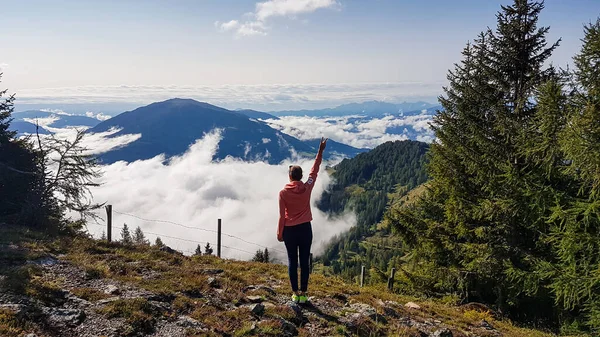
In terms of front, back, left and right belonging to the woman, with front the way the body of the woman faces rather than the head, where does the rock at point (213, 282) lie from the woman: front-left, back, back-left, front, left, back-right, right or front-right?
front-left

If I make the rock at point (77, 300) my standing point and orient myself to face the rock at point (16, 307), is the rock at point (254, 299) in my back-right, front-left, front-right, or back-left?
back-left

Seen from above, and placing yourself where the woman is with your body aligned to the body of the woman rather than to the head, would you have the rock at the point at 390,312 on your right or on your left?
on your right

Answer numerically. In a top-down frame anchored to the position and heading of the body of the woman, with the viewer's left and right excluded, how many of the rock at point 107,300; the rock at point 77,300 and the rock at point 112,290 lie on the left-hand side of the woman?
3

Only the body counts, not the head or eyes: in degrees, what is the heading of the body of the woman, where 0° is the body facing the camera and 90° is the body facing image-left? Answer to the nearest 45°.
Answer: approximately 180°

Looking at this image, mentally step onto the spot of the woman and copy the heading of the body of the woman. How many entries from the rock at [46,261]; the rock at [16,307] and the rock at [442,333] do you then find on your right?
1

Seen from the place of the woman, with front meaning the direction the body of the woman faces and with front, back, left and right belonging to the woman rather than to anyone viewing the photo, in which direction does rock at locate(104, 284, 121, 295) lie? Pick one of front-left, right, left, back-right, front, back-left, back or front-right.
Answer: left

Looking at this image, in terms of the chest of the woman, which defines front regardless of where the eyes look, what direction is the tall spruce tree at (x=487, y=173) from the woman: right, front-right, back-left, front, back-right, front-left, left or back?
front-right

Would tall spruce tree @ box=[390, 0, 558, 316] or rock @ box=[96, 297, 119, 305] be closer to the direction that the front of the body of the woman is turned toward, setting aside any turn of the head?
the tall spruce tree

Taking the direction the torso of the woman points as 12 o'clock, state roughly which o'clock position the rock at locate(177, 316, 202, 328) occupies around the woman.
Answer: The rock is roughly at 8 o'clock from the woman.

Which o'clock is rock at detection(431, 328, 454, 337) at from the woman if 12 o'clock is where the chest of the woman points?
The rock is roughly at 3 o'clock from the woman.
